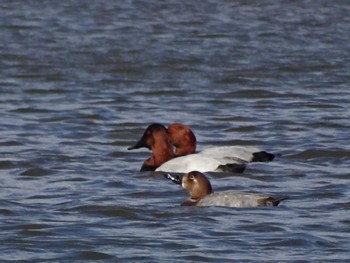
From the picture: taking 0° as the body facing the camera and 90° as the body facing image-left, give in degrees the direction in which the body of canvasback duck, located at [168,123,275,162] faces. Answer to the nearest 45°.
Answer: approximately 90°

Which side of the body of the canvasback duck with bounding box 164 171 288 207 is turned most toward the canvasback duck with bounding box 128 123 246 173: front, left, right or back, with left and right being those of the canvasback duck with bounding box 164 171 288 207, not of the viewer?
right

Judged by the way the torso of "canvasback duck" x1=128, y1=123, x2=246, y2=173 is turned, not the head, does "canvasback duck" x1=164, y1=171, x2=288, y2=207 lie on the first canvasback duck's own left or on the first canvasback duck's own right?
on the first canvasback duck's own left

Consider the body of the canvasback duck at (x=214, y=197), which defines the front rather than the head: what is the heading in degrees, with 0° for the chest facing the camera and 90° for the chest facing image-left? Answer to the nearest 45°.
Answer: approximately 90°

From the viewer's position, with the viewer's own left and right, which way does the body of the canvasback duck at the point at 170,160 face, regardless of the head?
facing to the left of the viewer

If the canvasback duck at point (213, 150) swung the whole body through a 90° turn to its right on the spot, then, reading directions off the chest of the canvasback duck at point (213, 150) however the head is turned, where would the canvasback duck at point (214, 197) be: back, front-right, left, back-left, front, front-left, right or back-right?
back
